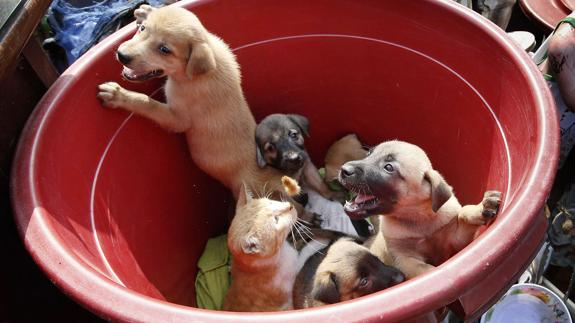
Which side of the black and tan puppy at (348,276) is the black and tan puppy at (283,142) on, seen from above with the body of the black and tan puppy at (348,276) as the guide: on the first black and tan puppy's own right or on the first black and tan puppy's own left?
on the first black and tan puppy's own left

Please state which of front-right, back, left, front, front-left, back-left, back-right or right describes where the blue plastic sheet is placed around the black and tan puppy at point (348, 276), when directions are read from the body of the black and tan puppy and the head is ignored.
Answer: back-left

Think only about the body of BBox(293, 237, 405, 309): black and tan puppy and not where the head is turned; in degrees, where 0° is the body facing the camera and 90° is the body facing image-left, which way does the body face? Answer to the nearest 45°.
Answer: approximately 270°

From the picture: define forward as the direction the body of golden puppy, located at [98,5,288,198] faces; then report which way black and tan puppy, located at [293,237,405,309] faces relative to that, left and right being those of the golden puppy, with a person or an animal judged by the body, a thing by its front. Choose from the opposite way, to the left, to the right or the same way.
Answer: the opposite way

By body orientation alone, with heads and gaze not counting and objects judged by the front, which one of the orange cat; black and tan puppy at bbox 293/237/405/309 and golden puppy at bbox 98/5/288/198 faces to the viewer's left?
the golden puppy

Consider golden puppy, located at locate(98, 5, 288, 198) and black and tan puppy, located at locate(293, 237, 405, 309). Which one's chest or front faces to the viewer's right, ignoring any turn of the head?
the black and tan puppy

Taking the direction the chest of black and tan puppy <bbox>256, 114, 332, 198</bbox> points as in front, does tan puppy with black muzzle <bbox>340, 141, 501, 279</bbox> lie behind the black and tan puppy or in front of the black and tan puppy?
in front

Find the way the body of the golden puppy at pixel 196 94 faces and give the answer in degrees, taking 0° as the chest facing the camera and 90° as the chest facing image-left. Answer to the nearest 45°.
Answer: approximately 90°
